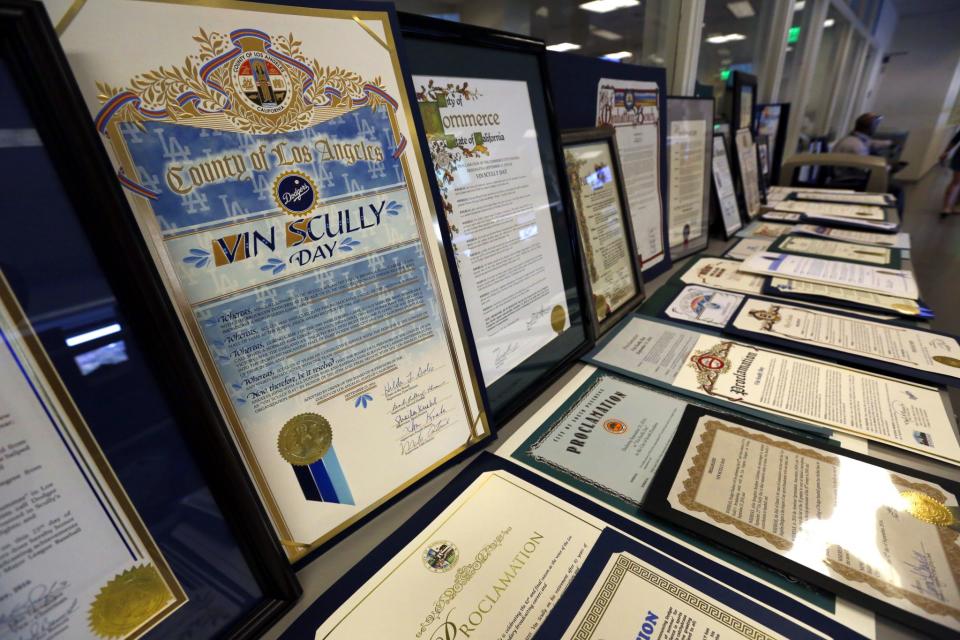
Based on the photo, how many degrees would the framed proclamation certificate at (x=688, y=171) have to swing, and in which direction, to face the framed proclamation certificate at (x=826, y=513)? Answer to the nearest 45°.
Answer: approximately 45° to its right

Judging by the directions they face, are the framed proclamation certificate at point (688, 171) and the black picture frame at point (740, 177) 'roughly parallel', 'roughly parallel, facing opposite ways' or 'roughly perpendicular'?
roughly parallel

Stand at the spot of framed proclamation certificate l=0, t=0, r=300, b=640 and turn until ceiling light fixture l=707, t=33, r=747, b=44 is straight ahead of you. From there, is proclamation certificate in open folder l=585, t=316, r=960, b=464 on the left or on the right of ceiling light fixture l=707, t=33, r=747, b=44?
right

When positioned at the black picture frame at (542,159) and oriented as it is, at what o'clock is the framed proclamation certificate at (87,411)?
The framed proclamation certificate is roughly at 3 o'clock from the black picture frame.

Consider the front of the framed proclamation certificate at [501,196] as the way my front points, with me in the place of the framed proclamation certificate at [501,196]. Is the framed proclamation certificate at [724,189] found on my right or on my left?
on my left

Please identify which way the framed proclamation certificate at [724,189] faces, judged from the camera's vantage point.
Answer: facing the viewer and to the right of the viewer

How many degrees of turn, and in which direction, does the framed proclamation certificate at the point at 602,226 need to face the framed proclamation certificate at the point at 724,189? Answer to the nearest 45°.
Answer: approximately 90° to its left

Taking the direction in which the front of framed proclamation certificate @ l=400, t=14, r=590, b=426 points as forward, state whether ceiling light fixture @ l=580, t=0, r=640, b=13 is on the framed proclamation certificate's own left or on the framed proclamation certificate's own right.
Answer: on the framed proclamation certificate's own left

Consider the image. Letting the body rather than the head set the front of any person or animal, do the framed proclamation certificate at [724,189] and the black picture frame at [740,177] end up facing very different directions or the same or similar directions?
same or similar directions

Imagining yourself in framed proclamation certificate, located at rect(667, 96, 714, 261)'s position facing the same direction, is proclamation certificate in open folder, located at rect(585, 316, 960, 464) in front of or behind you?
in front

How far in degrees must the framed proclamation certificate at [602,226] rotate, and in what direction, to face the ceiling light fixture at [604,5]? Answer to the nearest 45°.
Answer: approximately 135° to its left

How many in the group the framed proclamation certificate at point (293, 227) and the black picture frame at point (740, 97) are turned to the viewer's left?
0

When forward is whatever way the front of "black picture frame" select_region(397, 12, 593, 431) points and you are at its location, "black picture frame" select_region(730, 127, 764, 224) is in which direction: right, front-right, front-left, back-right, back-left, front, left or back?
left

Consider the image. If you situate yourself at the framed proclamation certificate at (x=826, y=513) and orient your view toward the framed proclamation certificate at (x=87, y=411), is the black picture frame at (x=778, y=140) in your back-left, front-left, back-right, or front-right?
back-right

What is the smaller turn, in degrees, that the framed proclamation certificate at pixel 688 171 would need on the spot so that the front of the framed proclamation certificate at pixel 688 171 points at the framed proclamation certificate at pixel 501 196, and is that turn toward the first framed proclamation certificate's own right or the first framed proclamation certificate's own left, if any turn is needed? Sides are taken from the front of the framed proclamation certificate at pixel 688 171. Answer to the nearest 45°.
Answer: approximately 45° to the first framed proclamation certificate's own right

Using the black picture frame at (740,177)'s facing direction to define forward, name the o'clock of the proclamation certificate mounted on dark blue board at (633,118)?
The proclamation certificate mounted on dark blue board is roughly at 2 o'clock from the black picture frame.
